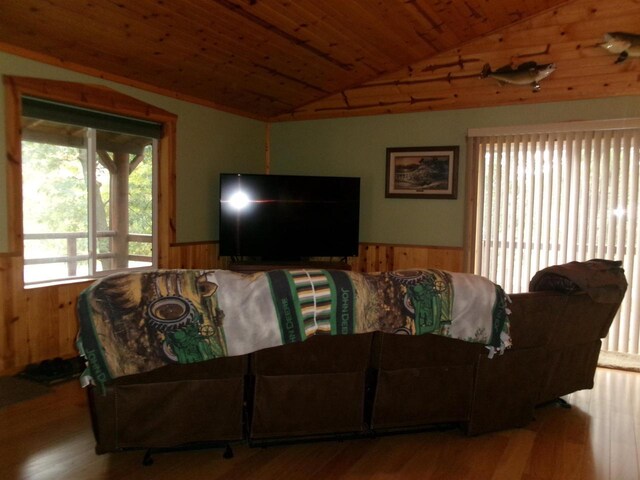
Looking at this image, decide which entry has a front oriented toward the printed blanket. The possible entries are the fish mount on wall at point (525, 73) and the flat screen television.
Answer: the flat screen television

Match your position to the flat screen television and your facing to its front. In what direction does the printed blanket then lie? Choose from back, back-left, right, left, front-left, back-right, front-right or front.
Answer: front

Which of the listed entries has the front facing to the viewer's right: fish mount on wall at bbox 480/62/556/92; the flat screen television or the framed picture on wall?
the fish mount on wall

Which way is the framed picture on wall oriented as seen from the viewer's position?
toward the camera

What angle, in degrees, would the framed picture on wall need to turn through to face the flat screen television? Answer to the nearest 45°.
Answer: approximately 90° to its right

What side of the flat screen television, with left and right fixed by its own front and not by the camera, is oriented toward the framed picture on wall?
left

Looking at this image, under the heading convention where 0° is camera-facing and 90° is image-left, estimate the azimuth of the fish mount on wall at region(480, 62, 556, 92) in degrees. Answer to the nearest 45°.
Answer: approximately 270°

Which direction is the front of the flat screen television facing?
toward the camera

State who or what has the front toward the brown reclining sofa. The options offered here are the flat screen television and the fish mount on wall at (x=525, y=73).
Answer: the flat screen television

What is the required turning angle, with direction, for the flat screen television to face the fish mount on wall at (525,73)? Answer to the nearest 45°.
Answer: approximately 90° to its left

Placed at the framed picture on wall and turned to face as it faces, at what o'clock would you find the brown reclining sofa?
The brown reclining sofa is roughly at 12 o'clock from the framed picture on wall.

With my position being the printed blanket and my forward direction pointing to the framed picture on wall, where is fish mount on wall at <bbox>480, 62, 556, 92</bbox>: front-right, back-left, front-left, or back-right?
front-right
